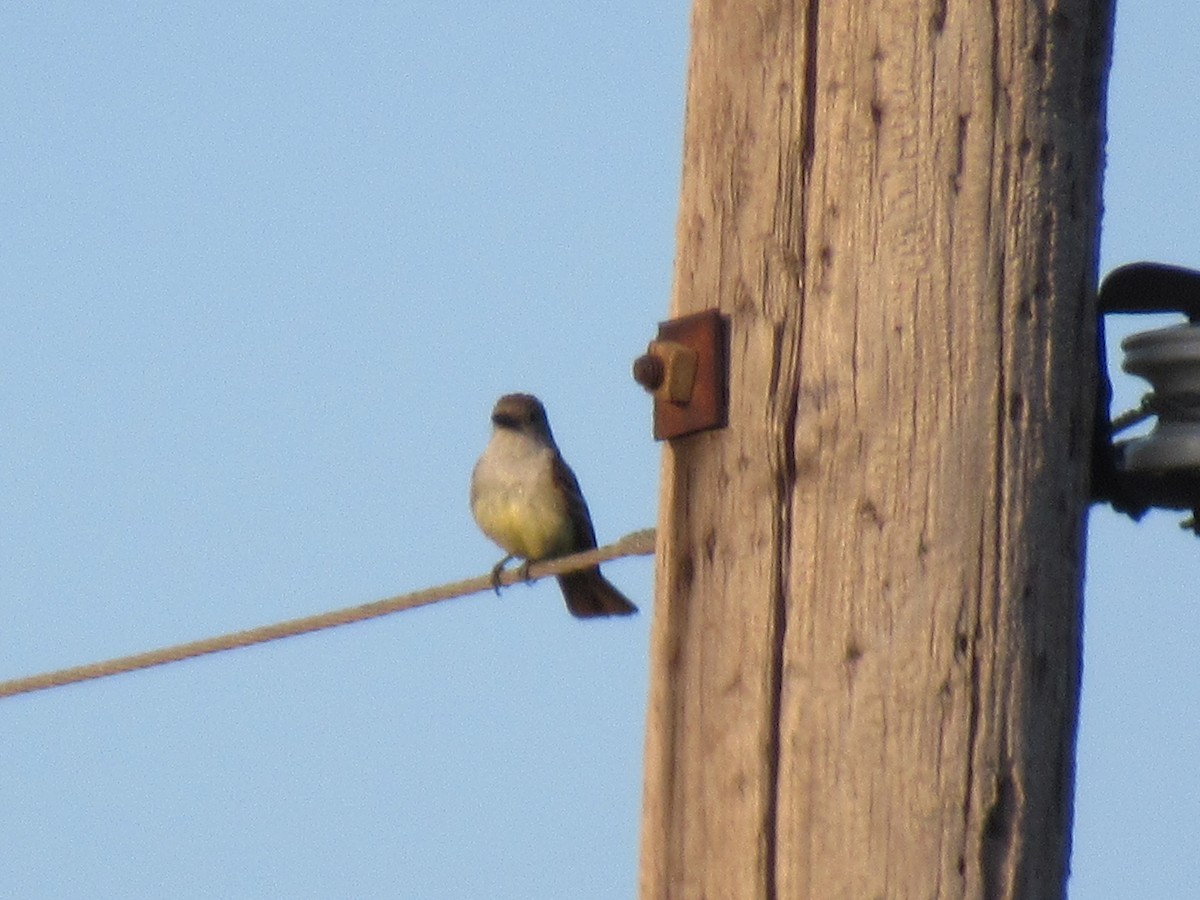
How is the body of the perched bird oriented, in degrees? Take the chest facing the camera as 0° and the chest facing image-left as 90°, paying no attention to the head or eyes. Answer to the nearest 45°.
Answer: approximately 45°

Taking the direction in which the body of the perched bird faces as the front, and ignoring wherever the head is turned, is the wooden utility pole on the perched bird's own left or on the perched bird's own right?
on the perched bird's own left
